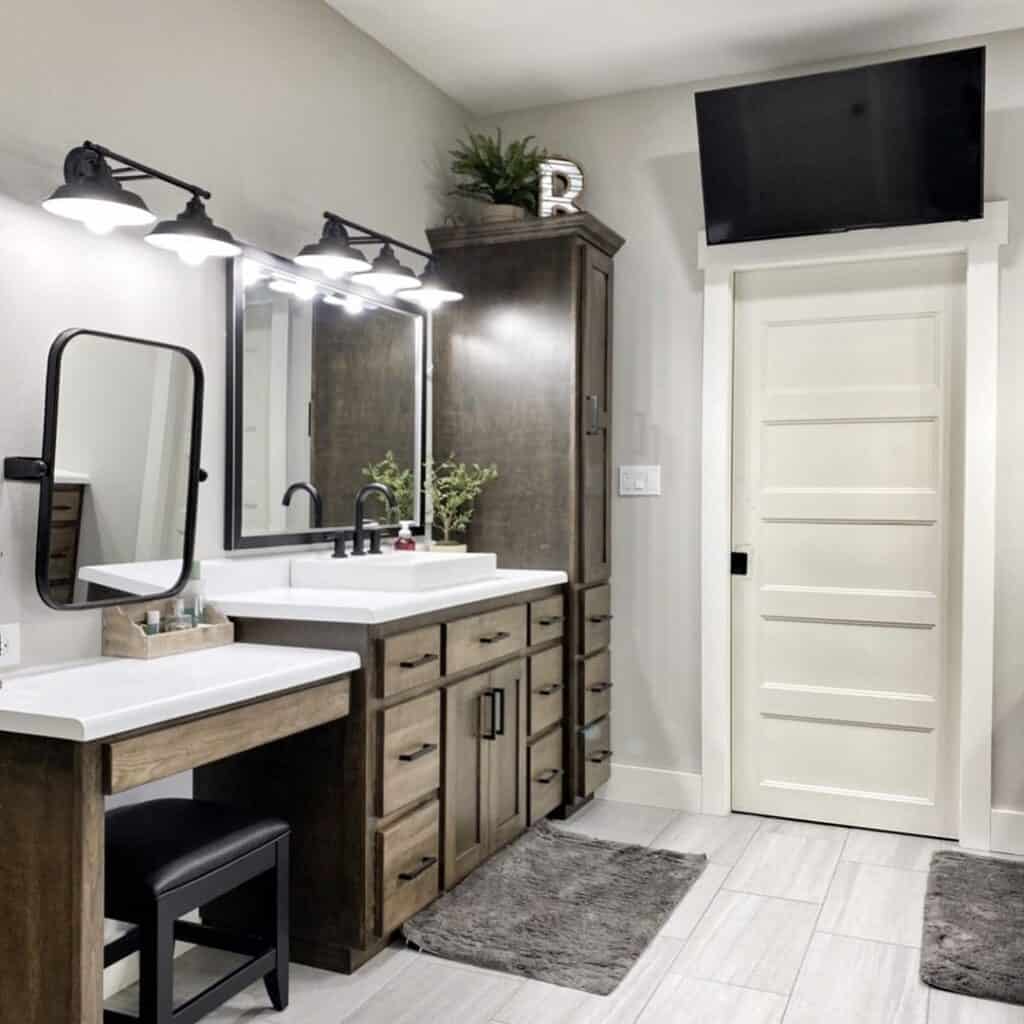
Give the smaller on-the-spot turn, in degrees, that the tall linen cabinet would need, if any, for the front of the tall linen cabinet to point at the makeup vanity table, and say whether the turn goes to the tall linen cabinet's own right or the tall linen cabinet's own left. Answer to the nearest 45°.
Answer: approximately 135° to the tall linen cabinet's own right

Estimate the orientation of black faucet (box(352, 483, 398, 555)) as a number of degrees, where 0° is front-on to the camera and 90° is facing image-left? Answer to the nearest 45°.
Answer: approximately 315°

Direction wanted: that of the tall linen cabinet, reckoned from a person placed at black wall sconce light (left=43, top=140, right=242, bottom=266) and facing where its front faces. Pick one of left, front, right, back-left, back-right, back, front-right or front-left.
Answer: left

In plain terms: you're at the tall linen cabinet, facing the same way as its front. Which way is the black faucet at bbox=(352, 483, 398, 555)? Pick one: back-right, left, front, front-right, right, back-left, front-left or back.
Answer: back-right

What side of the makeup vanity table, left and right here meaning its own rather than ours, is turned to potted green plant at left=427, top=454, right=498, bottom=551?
left

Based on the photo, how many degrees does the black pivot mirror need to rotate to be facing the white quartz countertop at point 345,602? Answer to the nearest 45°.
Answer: approximately 45° to its left

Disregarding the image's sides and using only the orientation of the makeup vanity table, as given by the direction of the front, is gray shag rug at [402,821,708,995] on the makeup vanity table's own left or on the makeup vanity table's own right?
on the makeup vanity table's own left
